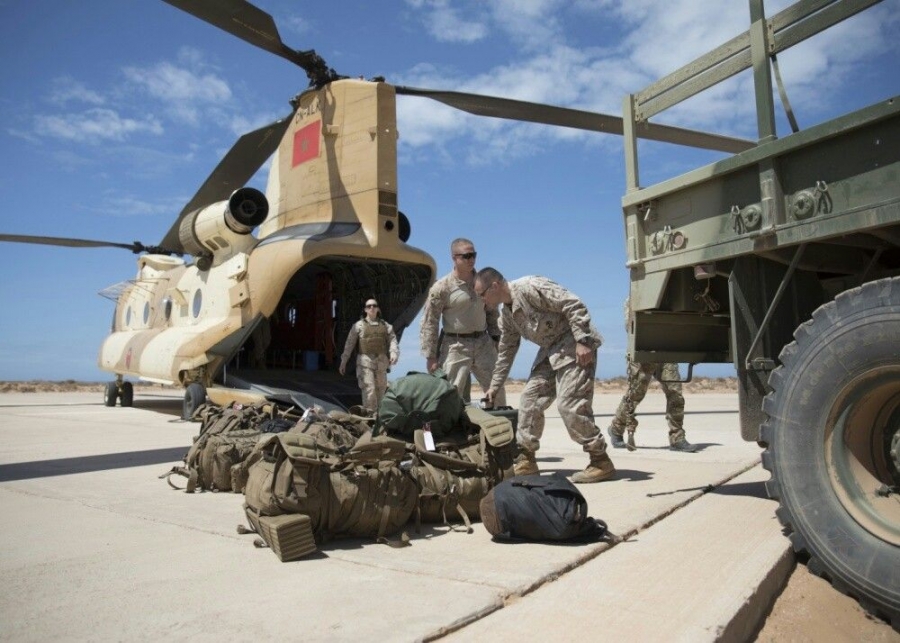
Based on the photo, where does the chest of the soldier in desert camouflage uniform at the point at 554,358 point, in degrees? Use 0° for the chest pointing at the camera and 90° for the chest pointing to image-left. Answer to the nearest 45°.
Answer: approximately 45°

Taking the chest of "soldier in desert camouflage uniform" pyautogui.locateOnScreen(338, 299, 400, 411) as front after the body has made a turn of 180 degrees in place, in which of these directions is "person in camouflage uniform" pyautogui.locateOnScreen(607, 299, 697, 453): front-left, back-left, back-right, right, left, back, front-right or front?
back-right

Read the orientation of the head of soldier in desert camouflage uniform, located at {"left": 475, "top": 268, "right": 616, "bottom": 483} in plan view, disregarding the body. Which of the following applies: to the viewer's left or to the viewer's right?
to the viewer's left

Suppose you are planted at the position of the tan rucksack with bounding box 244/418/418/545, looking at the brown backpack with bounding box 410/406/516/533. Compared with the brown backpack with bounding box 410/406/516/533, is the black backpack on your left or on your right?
right

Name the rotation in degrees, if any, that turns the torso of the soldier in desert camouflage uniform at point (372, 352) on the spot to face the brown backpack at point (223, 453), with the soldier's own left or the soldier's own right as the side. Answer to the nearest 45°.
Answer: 0° — they already face it

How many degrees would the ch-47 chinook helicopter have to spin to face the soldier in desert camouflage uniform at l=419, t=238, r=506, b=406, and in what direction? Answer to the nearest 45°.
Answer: approximately 180°

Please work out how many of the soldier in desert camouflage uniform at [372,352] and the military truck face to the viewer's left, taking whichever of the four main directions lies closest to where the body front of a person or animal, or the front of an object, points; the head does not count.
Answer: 0

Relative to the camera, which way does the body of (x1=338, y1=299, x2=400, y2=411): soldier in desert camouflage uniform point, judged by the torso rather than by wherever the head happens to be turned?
toward the camera

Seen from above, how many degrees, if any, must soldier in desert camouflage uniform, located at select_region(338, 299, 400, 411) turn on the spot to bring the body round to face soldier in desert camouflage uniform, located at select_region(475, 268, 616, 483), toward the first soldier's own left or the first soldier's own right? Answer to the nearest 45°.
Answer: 0° — they already face them

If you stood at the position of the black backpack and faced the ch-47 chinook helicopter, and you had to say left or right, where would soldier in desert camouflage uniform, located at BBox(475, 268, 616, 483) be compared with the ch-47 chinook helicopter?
right

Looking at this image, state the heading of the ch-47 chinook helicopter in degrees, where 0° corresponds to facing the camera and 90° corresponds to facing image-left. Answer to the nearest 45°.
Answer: approximately 135°

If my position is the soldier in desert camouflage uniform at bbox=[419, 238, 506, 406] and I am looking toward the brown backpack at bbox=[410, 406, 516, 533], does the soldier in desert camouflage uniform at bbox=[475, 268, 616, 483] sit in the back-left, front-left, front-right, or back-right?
front-left

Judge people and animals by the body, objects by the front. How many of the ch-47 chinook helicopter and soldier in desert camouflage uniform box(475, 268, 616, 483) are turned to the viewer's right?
0

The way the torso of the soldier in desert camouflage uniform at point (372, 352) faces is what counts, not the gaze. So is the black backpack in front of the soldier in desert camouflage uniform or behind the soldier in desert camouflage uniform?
in front
